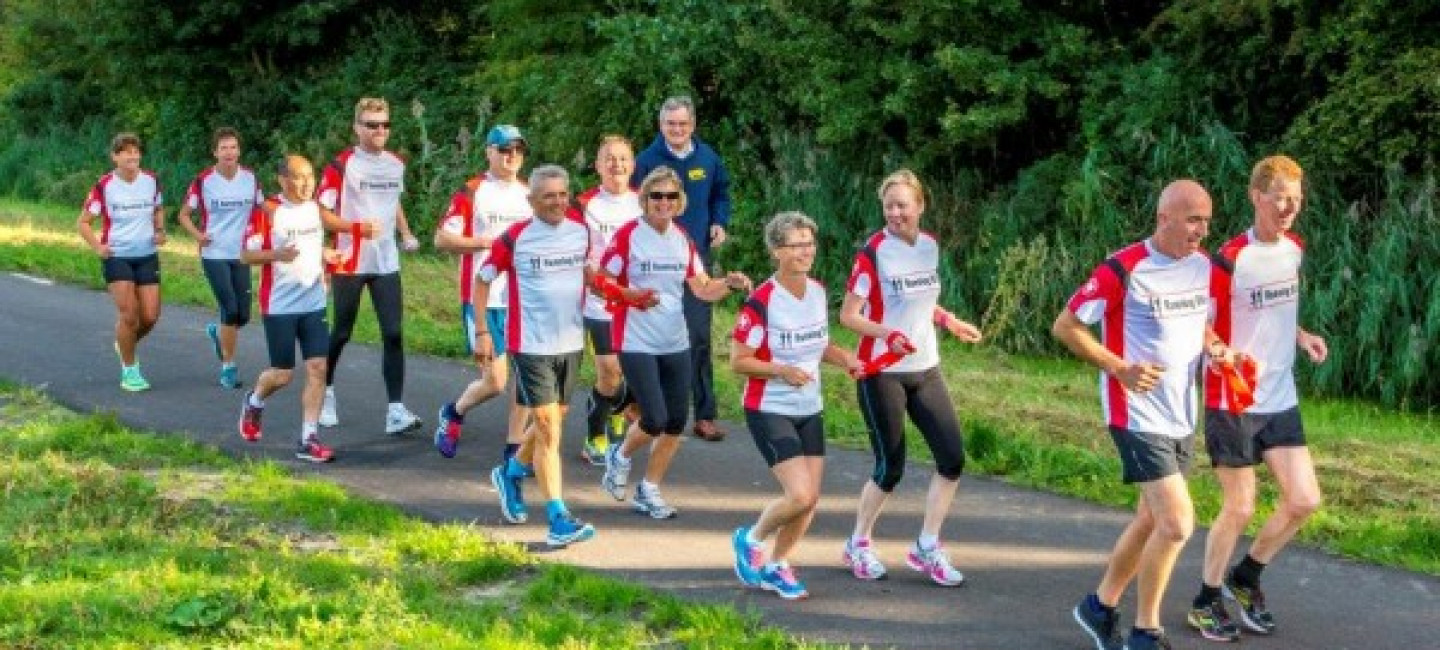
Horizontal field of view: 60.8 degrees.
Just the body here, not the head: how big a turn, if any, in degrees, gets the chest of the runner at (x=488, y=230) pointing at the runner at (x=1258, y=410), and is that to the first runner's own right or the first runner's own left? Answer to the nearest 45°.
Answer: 0° — they already face them

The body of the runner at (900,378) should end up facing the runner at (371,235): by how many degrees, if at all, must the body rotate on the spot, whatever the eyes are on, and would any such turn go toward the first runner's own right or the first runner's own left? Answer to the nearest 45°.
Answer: approximately 180°

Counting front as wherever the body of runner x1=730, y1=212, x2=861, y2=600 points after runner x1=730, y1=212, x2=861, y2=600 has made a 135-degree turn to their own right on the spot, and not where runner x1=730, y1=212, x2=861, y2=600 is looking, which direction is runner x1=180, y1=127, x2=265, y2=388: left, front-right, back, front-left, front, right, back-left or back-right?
front-right

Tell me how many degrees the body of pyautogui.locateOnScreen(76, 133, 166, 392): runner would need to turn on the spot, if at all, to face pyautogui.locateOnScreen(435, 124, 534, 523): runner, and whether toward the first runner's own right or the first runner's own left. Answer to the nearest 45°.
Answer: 0° — they already face them

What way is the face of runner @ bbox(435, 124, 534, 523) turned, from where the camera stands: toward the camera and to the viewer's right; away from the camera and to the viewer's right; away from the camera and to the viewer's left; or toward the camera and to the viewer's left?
toward the camera and to the viewer's right

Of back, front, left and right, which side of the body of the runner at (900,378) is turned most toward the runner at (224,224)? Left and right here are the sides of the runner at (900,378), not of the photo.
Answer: back
